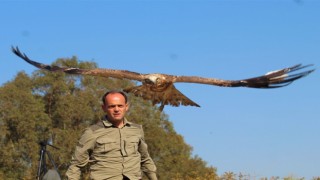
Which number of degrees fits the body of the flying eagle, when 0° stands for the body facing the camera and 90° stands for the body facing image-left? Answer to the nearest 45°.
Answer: approximately 0°

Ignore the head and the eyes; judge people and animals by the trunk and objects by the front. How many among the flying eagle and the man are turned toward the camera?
2

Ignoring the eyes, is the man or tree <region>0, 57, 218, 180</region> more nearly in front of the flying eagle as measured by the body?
the man

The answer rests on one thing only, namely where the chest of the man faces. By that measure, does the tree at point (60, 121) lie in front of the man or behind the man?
behind

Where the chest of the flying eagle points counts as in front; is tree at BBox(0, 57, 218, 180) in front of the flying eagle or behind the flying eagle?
behind
